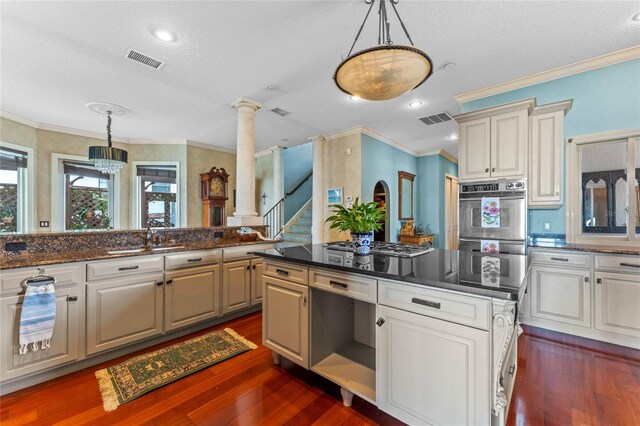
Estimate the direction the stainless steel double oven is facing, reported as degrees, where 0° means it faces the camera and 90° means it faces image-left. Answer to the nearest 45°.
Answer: approximately 0°

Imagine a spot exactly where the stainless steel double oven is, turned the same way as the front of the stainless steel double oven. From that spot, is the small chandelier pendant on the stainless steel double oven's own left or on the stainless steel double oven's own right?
on the stainless steel double oven's own right

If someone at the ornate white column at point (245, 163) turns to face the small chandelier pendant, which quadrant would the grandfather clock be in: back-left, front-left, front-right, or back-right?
front-right

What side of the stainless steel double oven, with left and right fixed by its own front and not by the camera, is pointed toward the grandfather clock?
right

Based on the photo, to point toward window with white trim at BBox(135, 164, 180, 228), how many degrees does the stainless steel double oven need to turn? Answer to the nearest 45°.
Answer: approximately 90° to its right

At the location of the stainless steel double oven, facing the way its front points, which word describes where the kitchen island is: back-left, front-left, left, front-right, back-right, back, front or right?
front

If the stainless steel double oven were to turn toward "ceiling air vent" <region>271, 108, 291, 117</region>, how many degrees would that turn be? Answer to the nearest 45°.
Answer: approximately 90° to its right

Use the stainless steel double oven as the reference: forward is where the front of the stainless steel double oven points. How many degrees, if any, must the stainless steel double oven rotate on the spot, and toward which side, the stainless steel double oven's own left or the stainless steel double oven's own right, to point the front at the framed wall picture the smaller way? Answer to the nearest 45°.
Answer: approximately 90° to the stainless steel double oven's own right

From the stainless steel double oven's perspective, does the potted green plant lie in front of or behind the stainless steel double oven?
in front

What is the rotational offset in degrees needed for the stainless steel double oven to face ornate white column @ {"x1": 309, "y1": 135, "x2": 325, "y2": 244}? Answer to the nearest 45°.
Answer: approximately 90° to its right

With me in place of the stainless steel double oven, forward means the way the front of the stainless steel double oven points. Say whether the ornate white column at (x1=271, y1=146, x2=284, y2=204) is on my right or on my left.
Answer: on my right

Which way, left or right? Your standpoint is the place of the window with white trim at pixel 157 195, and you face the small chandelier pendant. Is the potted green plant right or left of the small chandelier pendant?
left

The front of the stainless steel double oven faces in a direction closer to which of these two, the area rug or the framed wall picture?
the area rug
